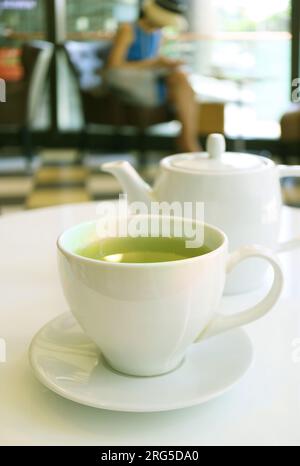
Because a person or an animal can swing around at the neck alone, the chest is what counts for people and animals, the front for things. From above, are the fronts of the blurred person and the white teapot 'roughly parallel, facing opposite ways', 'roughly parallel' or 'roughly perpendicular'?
roughly parallel, facing opposite ways

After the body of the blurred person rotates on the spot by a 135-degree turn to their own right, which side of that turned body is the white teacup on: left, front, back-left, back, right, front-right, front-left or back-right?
front-left

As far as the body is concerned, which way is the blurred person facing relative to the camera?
to the viewer's right

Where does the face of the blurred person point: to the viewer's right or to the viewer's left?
to the viewer's right

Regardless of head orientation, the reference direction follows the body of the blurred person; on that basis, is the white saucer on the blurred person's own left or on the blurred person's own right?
on the blurred person's own right

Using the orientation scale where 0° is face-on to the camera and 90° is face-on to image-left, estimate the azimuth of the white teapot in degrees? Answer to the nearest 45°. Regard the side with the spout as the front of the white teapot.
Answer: approximately 90°

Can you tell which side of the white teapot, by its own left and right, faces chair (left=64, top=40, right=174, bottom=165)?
right

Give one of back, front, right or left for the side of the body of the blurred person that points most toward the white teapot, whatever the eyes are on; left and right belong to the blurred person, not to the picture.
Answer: right

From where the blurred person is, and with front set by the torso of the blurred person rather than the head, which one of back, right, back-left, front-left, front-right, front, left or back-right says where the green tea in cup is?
right

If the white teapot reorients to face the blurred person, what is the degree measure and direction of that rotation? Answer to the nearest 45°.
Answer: approximately 90° to its right

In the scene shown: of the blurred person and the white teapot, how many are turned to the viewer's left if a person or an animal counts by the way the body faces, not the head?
1
